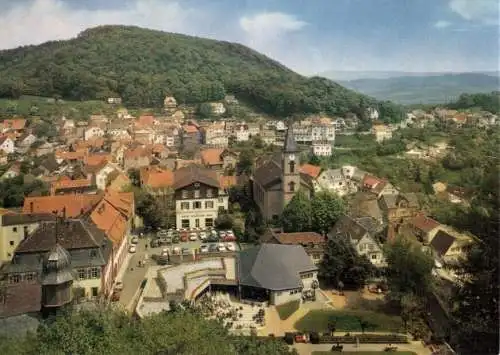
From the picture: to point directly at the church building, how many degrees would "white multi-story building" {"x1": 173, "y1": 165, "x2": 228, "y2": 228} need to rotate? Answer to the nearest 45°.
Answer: approximately 90° to its left

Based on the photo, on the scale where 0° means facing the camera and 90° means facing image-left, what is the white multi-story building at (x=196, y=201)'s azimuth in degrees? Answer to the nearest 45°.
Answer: approximately 0°

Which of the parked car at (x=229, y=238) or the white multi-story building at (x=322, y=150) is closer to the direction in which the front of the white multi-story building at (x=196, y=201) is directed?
the parked car

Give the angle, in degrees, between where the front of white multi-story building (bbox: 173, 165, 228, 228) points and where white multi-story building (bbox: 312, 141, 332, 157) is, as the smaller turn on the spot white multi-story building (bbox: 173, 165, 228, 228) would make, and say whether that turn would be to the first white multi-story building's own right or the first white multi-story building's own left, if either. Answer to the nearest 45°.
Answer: approximately 135° to the first white multi-story building's own left

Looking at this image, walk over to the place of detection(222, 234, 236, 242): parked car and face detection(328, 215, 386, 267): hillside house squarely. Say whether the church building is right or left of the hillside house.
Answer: left

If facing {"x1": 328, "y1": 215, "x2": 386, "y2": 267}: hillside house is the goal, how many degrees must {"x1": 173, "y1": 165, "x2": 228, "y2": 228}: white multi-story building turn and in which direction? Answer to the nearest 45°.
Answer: approximately 45° to its left

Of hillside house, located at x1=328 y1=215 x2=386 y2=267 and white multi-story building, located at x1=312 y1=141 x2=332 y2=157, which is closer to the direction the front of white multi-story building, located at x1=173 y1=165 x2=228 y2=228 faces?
the hillside house

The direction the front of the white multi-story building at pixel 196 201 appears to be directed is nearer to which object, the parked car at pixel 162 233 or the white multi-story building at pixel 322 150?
the parked car

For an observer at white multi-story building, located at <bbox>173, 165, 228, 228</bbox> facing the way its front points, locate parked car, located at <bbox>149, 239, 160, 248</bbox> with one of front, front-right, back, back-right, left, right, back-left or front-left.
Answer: front-right

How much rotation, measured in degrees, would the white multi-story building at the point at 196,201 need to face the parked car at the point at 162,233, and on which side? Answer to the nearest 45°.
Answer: approximately 45° to its right
